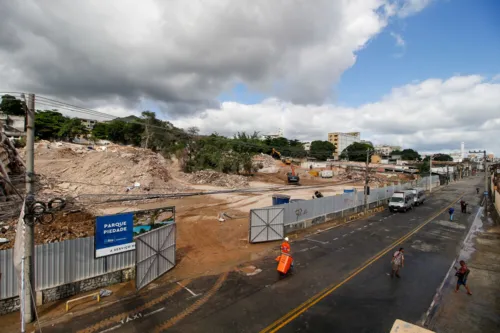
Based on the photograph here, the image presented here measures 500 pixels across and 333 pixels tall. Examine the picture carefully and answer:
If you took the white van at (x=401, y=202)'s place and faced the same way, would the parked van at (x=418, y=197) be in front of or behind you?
behind

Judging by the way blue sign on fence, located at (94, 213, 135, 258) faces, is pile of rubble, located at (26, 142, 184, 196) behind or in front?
behind

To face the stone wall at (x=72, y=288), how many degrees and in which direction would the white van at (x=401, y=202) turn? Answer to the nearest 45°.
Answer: approximately 45° to its left

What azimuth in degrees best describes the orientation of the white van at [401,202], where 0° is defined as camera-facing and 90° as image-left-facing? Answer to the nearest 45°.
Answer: approximately 45°

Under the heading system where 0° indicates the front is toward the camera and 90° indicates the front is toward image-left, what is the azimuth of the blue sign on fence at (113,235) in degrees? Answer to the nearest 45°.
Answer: approximately 315°

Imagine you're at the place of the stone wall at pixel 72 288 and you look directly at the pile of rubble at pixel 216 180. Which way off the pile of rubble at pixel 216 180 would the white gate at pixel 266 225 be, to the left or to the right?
right
